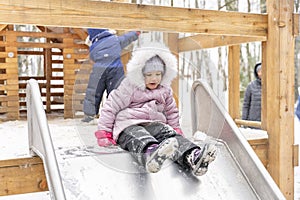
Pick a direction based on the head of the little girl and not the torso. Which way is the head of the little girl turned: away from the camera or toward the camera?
toward the camera

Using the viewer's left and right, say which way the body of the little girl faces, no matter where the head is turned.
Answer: facing the viewer and to the right of the viewer

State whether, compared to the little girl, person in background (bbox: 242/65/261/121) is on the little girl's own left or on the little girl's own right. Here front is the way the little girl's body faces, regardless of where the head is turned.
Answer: on the little girl's own left
